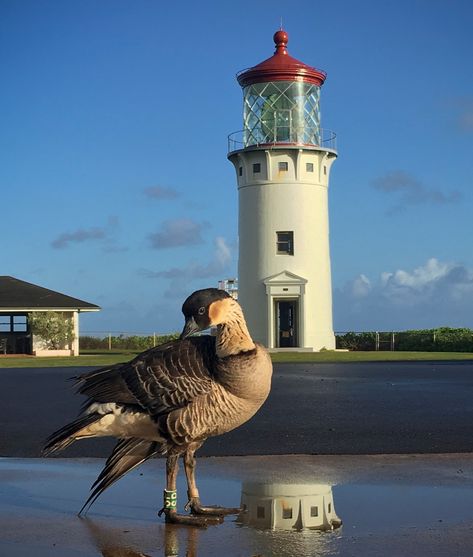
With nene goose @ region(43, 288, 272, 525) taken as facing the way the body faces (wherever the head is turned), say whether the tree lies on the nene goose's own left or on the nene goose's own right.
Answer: on the nene goose's own left

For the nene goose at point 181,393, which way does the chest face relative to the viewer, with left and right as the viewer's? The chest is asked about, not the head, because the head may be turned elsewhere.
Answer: facing to the right of the viewer

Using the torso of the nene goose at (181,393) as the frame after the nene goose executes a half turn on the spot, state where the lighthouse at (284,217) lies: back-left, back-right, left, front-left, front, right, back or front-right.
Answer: right
